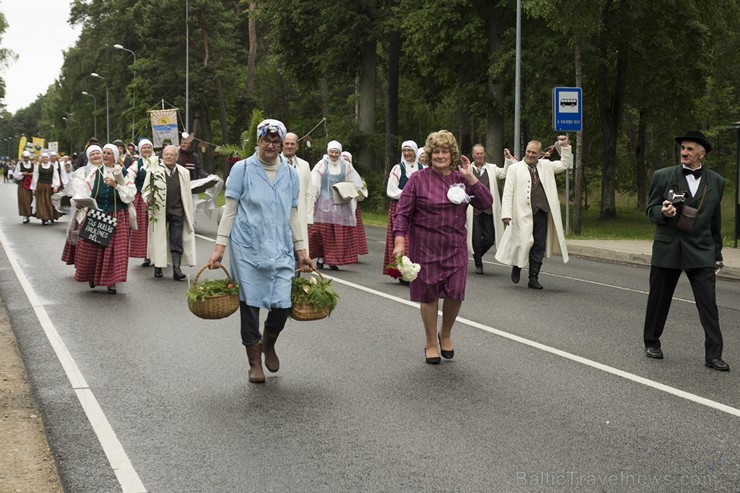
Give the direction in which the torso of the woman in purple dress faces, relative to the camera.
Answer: toward the camera

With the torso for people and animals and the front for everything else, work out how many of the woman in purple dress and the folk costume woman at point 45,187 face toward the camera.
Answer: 2

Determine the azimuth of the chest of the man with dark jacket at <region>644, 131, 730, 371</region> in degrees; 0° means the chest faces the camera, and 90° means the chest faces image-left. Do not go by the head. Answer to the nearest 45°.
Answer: approximately 0°

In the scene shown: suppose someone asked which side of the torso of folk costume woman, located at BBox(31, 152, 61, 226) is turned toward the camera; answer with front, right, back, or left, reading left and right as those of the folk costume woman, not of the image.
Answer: front

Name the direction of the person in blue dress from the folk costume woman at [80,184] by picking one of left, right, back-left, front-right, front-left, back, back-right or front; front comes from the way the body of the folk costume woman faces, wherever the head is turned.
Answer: front

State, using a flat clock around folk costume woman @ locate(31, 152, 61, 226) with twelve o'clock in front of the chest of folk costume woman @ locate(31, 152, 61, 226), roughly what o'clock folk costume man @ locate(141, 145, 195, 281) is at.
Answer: folk costume man @ locate(141, 145, 195, 281) is roughly at 12 o'clock from folk costume woman @ locate(31, 152, 61, 226).

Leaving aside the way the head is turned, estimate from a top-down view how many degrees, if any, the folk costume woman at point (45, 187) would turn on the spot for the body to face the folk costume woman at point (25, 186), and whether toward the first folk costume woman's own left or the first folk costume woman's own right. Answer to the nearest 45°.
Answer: approximately 135° to the first folk costume woman's own right

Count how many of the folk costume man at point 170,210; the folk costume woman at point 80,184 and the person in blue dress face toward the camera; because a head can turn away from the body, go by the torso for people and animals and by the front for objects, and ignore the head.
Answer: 3

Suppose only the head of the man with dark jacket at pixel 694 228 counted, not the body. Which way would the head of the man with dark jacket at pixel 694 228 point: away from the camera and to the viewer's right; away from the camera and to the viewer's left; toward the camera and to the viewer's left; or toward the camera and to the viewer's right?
toward the camera and to the viewer's left

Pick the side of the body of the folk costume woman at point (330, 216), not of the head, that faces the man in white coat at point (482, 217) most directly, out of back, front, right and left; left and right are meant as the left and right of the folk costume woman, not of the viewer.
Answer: left
